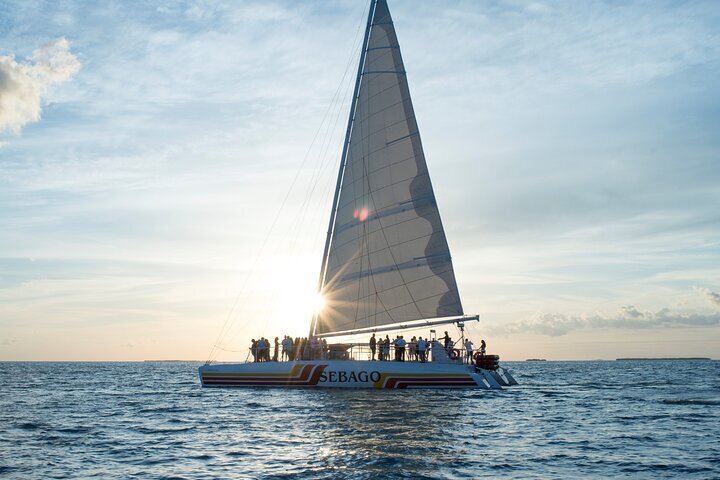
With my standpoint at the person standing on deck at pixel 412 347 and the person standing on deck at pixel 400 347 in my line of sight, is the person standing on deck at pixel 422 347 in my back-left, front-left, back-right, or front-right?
back-left

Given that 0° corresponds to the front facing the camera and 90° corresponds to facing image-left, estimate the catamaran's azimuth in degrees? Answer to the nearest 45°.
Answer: approximately 90°

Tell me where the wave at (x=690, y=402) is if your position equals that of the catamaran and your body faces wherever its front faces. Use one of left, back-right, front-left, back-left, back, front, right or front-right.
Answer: back
